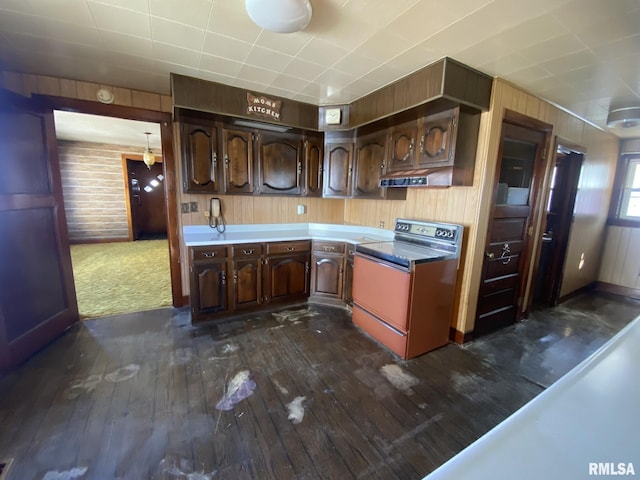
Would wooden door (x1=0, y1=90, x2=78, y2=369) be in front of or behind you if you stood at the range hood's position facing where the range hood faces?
in front

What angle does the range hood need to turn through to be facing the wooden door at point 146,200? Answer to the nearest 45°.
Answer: approximately 45° to its right

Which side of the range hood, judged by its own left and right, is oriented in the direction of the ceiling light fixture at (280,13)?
front

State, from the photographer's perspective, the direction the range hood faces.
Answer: facing the viewer and to the left of the viewer

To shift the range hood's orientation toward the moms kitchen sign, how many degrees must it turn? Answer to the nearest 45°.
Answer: approximately 45° to its right

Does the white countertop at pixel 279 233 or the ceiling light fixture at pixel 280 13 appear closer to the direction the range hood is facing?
the ceiling light fixture

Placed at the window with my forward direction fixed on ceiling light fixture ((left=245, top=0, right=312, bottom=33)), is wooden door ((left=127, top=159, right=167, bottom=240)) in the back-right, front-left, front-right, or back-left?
front-right

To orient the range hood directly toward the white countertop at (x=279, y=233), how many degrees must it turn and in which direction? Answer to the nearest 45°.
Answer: approximately 45° to its right
